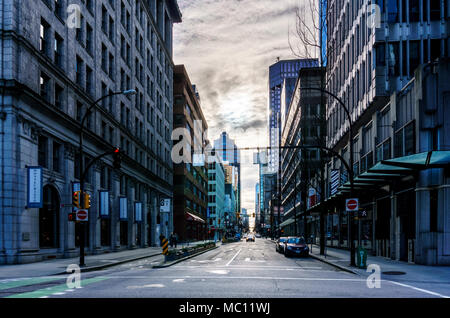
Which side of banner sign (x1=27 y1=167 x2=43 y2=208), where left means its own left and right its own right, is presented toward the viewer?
front

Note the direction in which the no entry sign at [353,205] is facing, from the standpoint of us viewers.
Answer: facing the viewer

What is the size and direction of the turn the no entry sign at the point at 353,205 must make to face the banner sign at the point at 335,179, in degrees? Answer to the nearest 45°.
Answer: approximately 180°

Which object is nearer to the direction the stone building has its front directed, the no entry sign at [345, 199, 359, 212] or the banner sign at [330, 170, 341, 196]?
the no entry sign

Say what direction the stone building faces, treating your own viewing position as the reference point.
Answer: facing the viewer and to the right of the viewer

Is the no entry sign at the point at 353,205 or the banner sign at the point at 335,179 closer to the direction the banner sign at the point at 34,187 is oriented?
the no entry sign
